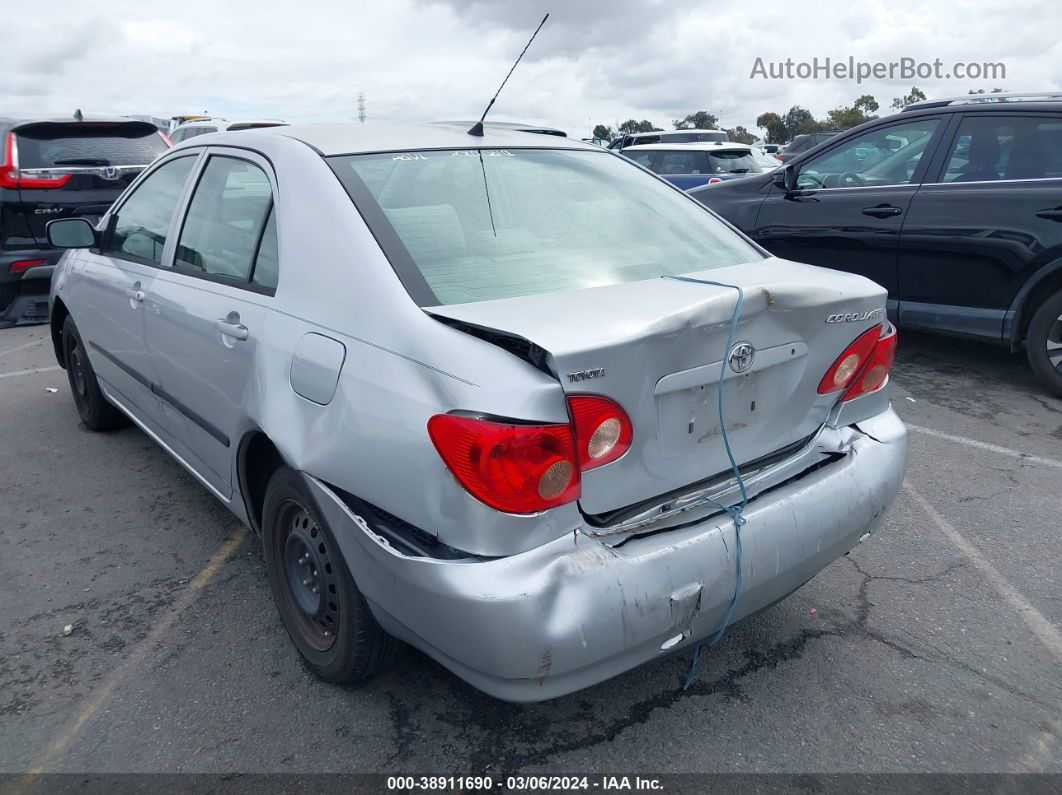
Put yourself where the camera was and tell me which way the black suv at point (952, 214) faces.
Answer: facing away from the viewer and to the left of the viewer

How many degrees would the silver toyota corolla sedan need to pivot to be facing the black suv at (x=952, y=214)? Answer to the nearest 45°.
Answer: approximately 90° to its right

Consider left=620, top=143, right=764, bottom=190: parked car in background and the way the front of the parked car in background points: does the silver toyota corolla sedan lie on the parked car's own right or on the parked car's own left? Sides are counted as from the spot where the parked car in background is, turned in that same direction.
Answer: on the parked car's own left

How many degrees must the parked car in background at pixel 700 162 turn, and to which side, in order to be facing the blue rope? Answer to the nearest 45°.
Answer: approximately 135° to its left

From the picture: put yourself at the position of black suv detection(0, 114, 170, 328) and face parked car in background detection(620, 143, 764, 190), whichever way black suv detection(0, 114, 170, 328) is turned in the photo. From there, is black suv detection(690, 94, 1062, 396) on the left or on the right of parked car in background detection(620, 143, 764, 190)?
right

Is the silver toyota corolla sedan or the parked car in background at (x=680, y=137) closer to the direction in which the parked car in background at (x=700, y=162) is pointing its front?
the parked car in background

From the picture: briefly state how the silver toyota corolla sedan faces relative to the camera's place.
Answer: facing away from the viewer and to the left of the viewer

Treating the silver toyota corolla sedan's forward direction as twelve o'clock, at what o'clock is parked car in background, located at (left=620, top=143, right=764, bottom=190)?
The parked car in background is roughly at 2 o'clock from the silver toyota corolla sedan.

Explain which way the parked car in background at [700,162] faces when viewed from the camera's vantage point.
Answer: facing away from the viewer and to the left of the viewer

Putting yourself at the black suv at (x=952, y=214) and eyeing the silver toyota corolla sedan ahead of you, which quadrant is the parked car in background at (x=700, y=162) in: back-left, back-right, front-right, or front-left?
back-right
